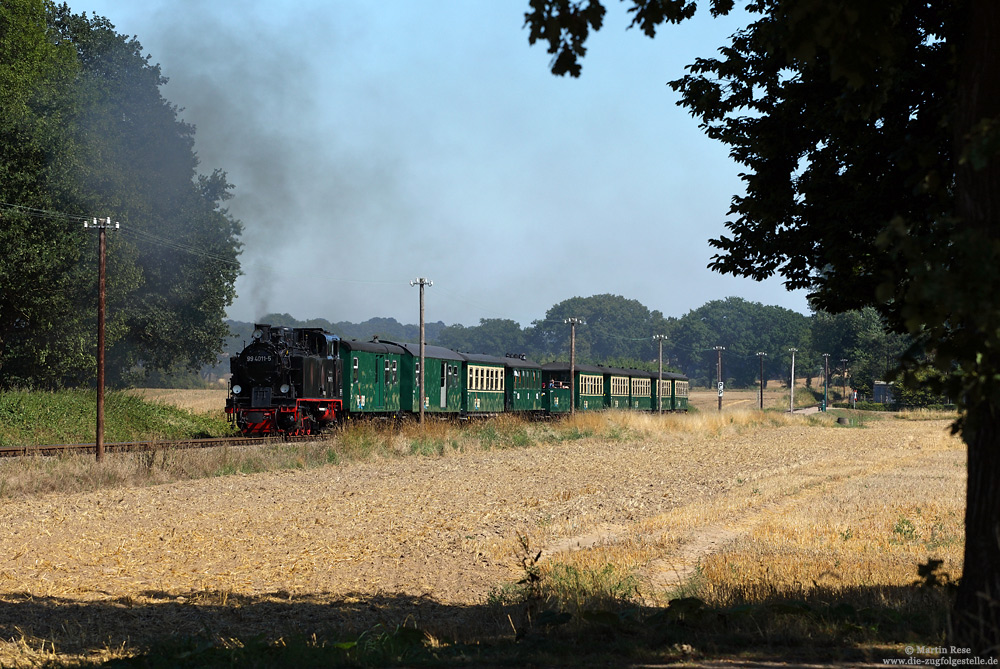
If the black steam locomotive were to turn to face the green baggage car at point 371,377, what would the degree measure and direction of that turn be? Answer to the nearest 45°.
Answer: approximately 180°

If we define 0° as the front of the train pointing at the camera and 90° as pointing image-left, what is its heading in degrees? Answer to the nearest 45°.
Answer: approximately 45°

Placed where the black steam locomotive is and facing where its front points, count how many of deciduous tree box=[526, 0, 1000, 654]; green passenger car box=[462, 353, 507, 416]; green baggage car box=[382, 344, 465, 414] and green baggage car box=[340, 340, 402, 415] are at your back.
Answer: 3

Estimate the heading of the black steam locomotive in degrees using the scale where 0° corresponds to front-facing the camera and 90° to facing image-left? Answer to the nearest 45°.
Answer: approximately 45°

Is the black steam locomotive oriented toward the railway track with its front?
yes

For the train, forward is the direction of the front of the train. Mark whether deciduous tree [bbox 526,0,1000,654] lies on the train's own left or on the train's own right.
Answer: on the train's own left

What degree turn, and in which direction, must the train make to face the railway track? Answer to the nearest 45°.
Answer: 0° — it already faces it
